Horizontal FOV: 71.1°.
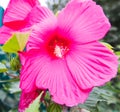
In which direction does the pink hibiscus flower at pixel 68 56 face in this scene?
toward the camera
